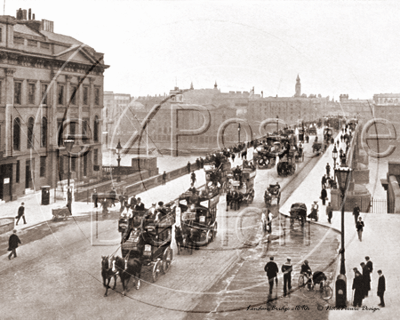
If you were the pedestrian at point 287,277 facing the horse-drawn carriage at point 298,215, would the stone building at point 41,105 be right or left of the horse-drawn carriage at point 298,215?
left

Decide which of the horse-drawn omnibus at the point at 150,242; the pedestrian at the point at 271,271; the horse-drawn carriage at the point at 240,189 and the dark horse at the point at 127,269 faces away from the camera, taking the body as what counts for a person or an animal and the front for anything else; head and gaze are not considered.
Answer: the pedestrian

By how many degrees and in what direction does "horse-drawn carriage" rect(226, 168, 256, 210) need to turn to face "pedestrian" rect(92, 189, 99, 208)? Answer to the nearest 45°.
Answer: approximately 45° to its right

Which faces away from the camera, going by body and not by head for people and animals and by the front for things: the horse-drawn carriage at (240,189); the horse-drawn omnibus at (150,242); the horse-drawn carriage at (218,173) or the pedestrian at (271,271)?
the pedestrian

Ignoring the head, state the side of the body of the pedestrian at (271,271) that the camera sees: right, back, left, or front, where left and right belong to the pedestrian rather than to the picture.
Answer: back

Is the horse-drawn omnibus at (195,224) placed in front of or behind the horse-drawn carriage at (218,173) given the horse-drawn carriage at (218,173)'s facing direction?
in front

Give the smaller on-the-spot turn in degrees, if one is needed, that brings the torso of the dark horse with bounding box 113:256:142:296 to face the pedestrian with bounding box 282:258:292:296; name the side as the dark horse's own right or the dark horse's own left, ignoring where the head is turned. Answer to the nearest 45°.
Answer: approximately 135° to the dark horse's own left

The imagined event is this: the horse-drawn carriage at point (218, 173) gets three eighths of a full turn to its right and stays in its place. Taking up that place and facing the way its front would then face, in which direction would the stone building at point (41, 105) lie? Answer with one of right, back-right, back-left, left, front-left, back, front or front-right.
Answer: left

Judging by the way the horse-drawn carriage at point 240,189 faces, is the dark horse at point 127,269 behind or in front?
in front

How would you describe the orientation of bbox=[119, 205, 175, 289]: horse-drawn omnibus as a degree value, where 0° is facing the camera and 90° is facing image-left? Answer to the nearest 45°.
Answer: approximately 45°

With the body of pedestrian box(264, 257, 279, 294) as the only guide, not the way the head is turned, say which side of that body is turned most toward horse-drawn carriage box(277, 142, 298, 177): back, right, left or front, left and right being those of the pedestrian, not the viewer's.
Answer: front
